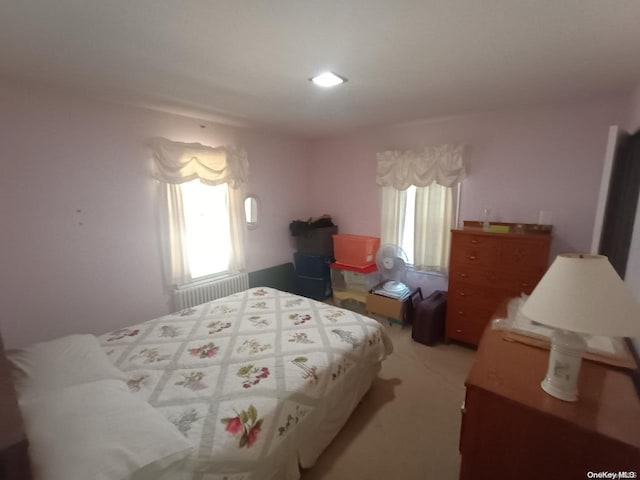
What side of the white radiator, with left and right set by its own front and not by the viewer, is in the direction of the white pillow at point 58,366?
right

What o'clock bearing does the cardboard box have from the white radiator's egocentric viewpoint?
The cardboard box is roughly at 11 o'clock from the white radiator.

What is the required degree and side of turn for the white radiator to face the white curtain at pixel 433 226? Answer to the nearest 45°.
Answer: approximately 45° to its left

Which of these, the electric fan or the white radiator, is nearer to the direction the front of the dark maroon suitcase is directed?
the white radiator

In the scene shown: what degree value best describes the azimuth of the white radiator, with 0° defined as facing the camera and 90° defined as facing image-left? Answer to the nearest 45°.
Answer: approximately 315°

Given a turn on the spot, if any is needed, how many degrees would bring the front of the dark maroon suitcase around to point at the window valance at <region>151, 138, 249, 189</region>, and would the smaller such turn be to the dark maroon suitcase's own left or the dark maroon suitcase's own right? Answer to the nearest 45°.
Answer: approximately 45° to the dark maroon suitcase's own right

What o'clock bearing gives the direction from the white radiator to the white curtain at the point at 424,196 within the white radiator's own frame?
The white curtain is roughly at 11 o'clock from the white radiator.
